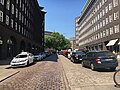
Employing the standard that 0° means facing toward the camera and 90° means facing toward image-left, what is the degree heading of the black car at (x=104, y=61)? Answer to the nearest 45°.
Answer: approximately 135°
